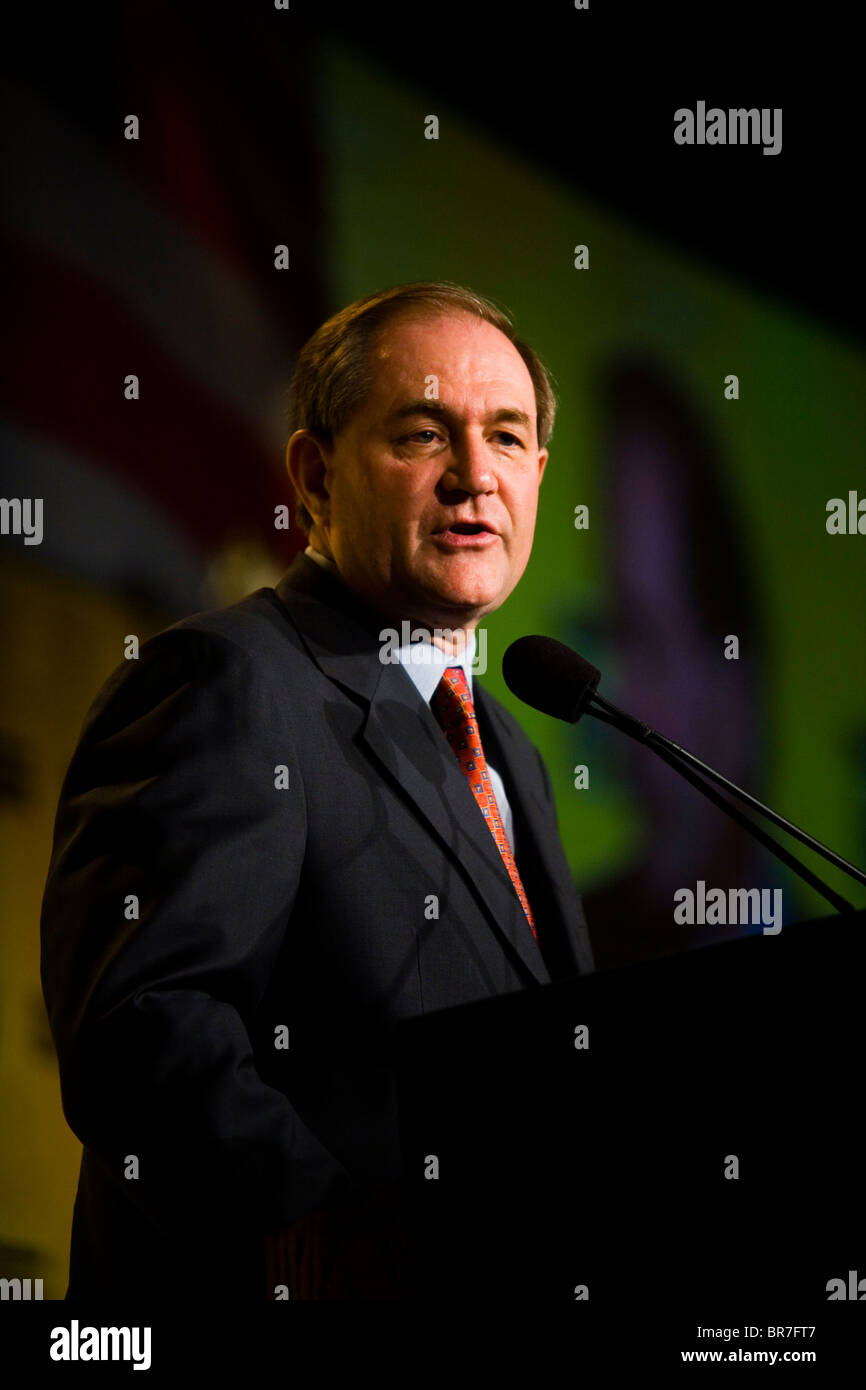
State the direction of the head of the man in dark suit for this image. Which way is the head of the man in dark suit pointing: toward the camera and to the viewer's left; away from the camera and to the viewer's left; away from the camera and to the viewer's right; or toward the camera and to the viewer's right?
toward the camera and to the viewer's right

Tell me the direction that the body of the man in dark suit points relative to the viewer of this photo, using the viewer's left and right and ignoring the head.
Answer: facing the viewer and to the right of the viewer

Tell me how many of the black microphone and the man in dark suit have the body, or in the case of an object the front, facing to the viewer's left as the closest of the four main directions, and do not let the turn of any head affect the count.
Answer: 1

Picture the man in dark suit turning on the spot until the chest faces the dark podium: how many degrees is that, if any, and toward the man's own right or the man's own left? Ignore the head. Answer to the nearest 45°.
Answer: approximately 45° to the man's own right

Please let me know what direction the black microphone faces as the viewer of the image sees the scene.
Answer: facing to the left of the viewer
